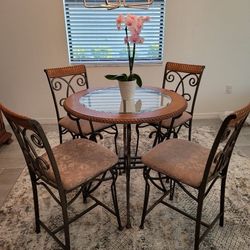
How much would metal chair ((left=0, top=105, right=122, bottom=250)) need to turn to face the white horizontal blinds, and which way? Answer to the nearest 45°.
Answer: approximately 45° to its left

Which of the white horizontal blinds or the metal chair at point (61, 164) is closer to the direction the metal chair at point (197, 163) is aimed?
the white horizontal blinds

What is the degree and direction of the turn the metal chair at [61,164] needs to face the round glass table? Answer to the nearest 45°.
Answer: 0° — it already faces it

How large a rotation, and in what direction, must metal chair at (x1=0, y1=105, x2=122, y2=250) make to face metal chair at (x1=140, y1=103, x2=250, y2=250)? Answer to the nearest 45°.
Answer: approximately 45° to its right

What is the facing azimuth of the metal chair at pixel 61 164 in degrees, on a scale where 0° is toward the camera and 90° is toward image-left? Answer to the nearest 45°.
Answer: approximately 225°

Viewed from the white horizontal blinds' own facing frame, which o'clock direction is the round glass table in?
The round glass table is roughly at 12 o'clock from the white horizontal blinds.

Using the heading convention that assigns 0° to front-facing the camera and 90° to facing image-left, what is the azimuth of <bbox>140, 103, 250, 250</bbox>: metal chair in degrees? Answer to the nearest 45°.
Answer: approximately 135°
